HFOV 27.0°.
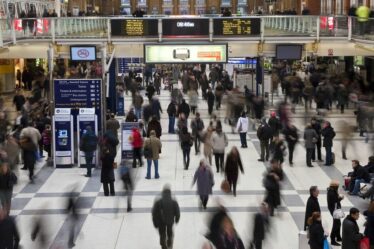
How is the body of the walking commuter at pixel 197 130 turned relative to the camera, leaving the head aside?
toward the camera

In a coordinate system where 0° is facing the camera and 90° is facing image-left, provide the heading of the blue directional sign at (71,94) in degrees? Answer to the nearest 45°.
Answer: approximately 0°

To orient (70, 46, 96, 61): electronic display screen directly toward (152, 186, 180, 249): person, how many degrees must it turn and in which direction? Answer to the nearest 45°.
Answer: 0° — it already faces them

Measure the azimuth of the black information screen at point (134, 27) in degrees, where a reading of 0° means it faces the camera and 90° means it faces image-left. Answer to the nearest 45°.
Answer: approximately 0°

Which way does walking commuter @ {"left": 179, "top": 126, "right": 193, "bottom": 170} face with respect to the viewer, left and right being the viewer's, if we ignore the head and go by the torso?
facing away from the viewer

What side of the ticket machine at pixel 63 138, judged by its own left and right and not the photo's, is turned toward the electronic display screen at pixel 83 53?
back

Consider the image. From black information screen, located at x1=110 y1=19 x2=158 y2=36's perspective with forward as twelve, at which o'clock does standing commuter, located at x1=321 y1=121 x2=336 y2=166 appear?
The standing commuter is roughly at 11 o'clock from the black information screen.
